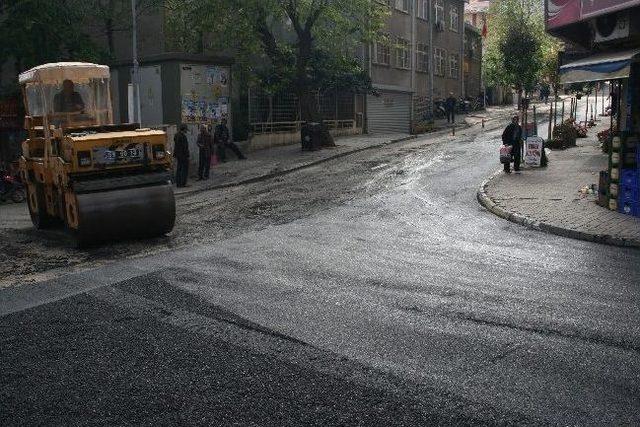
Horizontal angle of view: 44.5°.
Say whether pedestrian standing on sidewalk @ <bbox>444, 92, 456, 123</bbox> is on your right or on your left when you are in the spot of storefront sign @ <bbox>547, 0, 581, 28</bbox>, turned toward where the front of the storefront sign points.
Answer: on your right

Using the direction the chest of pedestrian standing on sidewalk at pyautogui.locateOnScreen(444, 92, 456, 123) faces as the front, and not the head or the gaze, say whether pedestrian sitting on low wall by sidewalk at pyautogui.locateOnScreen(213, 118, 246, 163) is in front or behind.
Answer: in front

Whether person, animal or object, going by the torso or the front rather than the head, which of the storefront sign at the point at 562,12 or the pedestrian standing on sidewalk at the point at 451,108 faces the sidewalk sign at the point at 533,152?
the pedestrian standing on sidewalk

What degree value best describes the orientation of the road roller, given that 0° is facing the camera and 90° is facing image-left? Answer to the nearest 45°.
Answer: approximately 315°

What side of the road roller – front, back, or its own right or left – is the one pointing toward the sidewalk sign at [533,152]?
left

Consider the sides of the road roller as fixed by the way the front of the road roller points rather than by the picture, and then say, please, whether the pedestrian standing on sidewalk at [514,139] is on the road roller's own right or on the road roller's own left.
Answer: on the road roller's own left

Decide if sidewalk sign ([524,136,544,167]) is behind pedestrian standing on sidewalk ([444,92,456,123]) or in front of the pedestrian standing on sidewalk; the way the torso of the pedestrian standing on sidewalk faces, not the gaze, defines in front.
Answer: in front
